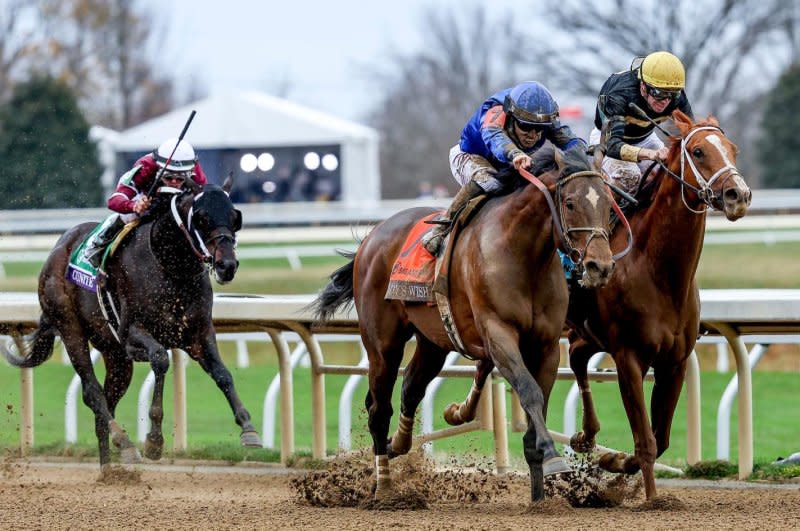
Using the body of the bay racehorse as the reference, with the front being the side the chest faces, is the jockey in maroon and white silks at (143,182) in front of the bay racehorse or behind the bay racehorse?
behind

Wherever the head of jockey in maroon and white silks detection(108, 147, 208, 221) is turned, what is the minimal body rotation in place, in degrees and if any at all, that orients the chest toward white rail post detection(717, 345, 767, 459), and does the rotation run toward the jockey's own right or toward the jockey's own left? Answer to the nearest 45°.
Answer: approximately 45° to the jockey's own left

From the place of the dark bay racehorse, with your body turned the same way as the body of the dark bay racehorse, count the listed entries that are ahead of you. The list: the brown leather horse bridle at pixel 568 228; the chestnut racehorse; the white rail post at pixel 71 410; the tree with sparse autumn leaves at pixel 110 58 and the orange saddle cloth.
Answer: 3

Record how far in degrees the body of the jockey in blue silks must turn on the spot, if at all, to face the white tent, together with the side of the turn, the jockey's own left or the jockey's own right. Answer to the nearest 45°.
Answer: approximately 135° to the jockey's own left

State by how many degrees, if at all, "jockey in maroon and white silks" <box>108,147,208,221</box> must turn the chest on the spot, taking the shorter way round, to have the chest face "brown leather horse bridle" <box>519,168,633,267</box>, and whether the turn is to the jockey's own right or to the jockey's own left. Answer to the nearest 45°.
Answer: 0° — they already face it

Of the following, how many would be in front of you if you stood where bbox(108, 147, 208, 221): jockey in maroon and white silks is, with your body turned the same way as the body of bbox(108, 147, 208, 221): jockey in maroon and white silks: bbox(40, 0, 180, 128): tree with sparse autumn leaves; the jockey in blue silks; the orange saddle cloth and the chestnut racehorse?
3

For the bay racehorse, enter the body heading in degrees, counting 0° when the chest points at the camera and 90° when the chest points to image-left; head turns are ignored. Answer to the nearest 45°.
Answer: approximately 315°

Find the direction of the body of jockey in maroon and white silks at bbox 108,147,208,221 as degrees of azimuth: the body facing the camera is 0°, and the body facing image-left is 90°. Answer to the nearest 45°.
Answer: approximately 315°

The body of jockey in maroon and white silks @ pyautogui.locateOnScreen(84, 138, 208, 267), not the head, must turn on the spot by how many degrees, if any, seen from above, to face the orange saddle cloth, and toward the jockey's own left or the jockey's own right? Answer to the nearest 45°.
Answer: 0° — they already face it

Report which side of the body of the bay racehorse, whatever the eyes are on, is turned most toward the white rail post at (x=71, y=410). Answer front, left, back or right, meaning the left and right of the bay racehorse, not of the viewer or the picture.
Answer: back

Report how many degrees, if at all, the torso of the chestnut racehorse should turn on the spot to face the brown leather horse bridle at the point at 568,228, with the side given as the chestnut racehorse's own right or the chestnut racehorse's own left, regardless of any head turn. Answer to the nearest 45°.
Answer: approximately 90° to the chestnut racehorse's own right
